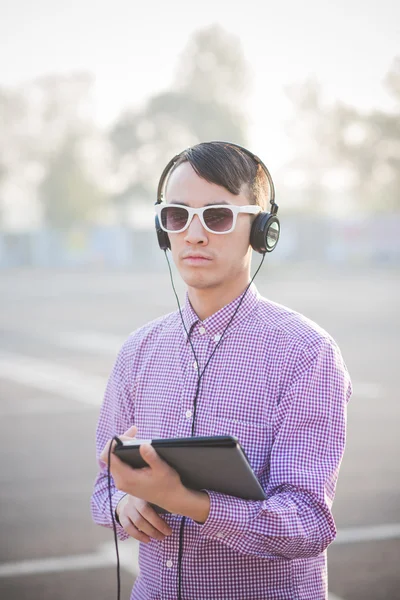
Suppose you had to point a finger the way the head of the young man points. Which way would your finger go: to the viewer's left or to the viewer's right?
to the viewer's left

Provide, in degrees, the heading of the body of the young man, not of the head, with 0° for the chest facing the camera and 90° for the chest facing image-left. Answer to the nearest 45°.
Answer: approximately 45°
